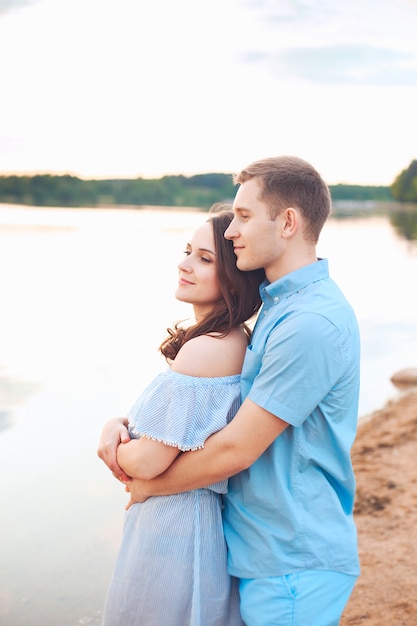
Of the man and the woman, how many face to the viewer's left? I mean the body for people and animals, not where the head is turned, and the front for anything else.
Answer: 2

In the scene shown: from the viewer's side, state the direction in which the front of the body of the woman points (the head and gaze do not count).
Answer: to the viewer's left

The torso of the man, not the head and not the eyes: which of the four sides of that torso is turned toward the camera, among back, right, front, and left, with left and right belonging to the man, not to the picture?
left
